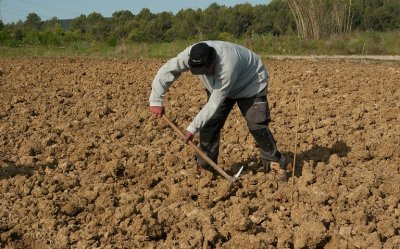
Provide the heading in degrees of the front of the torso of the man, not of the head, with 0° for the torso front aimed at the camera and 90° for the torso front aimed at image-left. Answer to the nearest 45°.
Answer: approximately 45°
